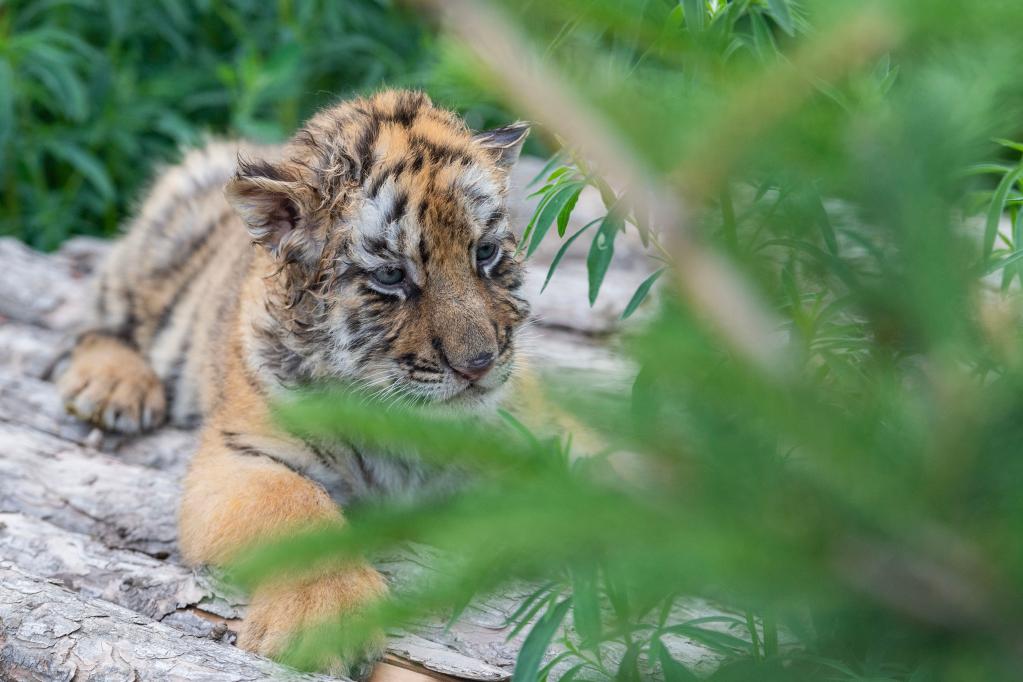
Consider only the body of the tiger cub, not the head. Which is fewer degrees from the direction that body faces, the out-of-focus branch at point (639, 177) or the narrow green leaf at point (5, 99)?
the out-of-focus branch

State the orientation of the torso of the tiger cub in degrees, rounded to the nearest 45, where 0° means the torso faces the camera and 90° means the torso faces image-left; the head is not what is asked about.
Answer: approximately 315°

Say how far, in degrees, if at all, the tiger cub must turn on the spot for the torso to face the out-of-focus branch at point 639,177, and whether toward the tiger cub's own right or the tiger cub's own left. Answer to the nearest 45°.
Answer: approximately 45° to the tiger cub's own right

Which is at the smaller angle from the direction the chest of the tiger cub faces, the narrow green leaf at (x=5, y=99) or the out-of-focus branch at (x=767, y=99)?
the out-of-focus branch

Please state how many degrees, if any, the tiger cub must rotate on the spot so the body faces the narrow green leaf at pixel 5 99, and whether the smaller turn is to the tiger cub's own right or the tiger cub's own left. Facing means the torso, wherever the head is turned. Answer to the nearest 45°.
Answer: approximately 180°

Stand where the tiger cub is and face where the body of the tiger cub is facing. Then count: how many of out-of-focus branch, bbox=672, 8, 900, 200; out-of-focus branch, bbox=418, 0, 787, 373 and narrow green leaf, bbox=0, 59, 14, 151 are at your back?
1

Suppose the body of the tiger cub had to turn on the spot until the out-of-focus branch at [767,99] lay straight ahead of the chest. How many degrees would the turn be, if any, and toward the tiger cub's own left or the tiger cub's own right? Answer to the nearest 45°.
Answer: approximately 45° to the tiger cub's own right
